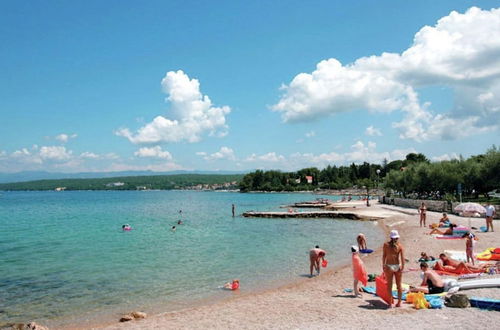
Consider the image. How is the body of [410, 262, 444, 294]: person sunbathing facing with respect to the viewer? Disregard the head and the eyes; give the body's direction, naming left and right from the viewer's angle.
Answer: facing to the left of the viewer

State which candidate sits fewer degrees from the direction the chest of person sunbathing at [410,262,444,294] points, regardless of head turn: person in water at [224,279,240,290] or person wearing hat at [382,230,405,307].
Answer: the person in water

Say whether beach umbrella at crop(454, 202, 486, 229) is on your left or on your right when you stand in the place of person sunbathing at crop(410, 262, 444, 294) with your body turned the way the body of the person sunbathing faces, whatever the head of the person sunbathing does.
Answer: on your right

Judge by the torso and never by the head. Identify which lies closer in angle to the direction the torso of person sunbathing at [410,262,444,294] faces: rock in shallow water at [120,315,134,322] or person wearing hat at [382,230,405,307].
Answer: the rock in shallow water

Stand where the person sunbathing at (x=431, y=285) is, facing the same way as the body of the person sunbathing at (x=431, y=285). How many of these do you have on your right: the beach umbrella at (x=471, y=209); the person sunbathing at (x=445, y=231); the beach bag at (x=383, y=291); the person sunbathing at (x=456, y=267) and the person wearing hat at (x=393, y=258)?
3

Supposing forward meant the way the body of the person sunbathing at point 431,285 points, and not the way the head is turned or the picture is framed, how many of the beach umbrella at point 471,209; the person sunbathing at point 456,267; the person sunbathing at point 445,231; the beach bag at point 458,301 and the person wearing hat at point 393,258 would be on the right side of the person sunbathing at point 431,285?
3

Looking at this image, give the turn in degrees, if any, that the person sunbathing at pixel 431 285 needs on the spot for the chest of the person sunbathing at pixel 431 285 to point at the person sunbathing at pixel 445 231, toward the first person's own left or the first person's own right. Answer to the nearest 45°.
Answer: approximately 90° to the first person's own right

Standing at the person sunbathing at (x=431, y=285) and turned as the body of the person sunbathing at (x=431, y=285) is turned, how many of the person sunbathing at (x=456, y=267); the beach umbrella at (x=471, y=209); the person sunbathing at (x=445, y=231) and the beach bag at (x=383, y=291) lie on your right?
3

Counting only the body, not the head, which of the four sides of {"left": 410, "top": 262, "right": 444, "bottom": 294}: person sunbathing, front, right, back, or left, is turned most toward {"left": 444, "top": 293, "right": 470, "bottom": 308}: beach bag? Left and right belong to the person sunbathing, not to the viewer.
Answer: left

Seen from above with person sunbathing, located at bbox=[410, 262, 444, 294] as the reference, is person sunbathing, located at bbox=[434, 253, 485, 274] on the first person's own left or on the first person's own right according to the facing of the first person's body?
on the first person's own right

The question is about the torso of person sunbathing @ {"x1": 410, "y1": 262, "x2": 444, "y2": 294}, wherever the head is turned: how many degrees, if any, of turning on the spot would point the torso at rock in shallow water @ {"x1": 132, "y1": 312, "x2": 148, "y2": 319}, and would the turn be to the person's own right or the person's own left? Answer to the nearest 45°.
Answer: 0° — they already face it
